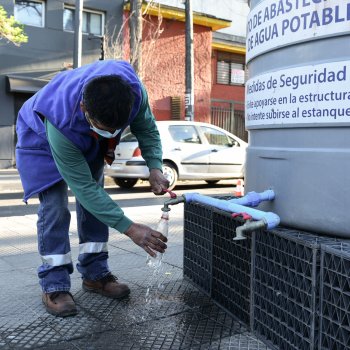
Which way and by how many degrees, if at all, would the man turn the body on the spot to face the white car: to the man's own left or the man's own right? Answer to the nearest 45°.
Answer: approximately 135° to the man's own left

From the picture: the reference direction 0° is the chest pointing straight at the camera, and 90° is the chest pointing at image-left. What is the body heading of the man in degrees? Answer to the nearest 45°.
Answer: approximately 315°

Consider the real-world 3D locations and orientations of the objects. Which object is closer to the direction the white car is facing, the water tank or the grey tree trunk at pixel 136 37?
the grey tree trunk
